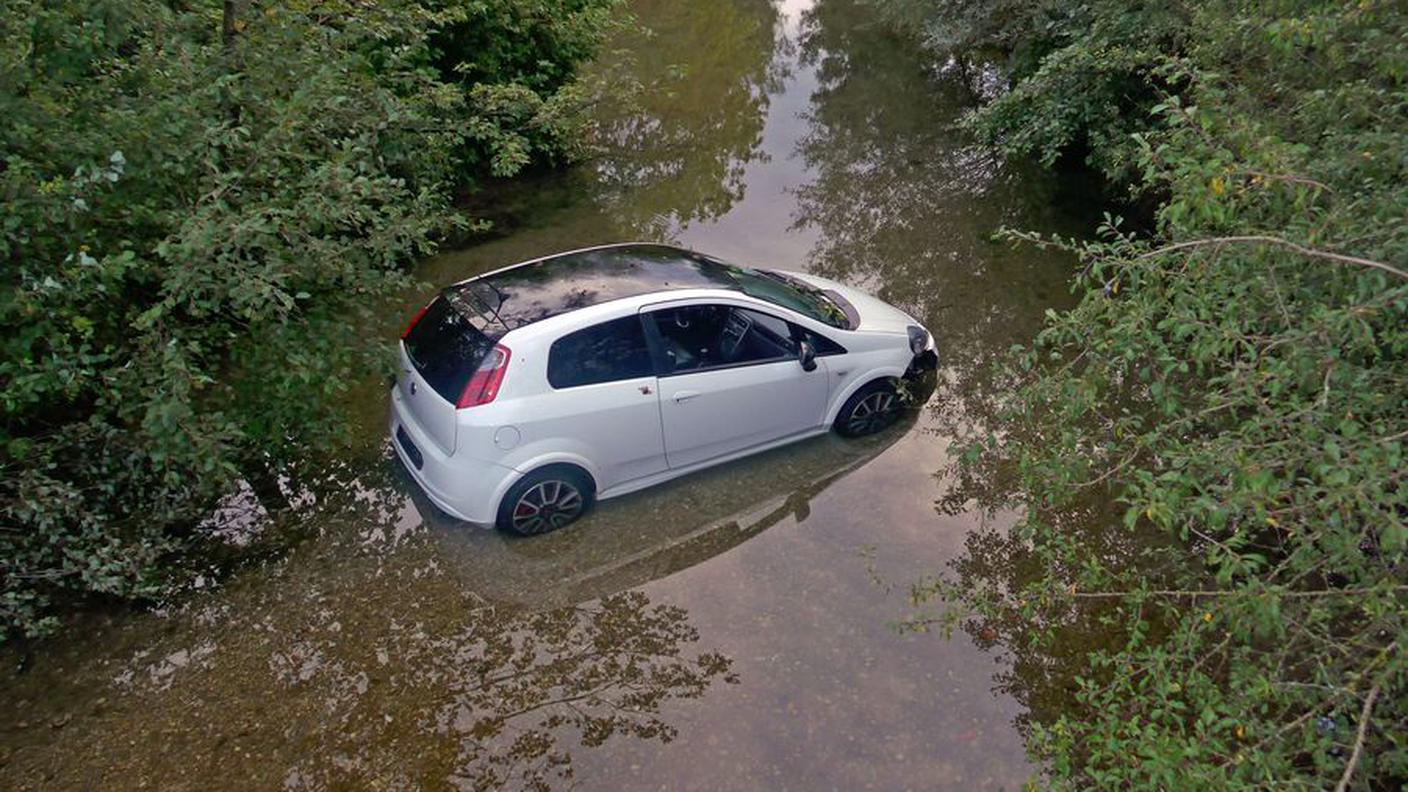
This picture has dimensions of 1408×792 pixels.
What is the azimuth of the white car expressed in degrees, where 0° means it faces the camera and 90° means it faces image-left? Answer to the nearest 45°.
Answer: approximately 225°
